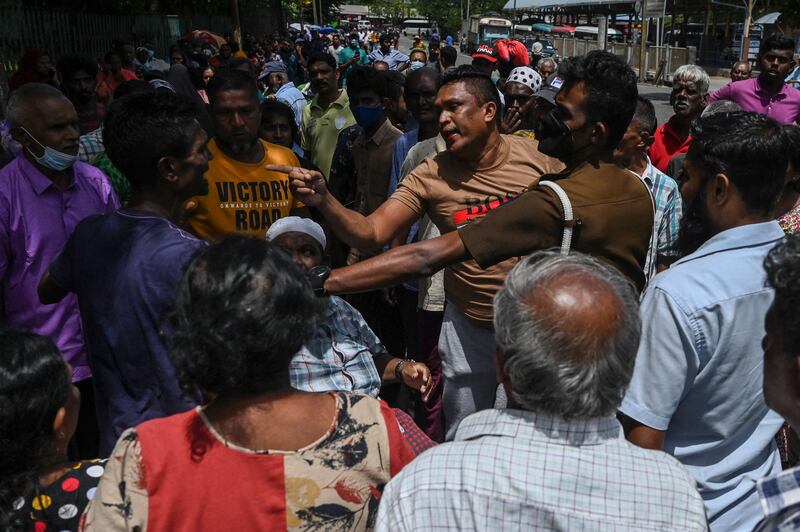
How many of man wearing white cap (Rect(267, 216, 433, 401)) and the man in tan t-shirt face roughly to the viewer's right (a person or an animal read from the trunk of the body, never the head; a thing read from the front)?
0

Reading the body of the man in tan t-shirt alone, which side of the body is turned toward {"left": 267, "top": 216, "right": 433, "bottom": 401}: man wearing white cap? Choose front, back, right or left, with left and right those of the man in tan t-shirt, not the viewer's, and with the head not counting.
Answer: front

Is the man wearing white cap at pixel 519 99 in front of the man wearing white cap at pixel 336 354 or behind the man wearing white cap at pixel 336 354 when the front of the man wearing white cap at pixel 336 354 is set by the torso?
behind

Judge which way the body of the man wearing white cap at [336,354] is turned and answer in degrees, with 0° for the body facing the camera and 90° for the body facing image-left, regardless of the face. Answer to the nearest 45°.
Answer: approximately 0°

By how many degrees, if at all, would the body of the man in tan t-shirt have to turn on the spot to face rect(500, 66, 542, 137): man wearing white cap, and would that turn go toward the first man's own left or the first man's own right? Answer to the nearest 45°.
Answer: approximately 135° to the first man's own right
